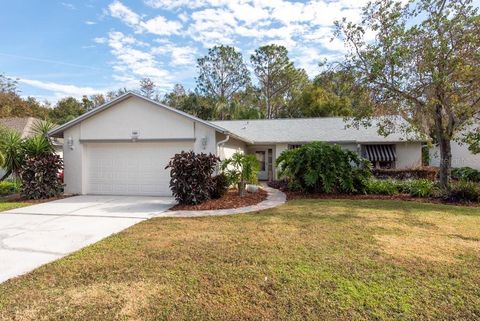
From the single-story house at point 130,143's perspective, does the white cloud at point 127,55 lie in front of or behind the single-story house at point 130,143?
behind

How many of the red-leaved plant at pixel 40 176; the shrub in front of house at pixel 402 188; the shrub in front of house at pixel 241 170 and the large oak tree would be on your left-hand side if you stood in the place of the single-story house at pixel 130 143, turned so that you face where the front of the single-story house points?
3

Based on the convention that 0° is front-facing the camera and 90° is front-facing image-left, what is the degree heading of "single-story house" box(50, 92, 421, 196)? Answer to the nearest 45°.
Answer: approximately 0°

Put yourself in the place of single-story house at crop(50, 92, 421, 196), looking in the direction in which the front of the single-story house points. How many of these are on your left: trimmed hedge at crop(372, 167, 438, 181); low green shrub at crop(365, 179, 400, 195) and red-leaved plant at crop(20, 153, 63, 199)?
2

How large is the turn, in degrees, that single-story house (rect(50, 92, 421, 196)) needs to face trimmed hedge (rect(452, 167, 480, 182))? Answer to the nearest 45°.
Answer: approximately 90° to its left

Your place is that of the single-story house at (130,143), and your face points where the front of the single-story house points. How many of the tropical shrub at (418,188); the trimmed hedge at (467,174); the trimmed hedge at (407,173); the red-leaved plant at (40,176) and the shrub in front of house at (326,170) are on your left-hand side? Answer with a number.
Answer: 4

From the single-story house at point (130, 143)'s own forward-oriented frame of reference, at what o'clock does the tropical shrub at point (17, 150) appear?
The tropical shrub is roughly at 3 o'clock from the single-story house.

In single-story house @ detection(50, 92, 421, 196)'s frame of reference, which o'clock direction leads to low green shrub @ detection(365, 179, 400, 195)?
The low green shrub is roughly at 9 o'clock from the single-story house.

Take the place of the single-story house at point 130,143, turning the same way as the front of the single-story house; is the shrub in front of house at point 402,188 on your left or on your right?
on your left

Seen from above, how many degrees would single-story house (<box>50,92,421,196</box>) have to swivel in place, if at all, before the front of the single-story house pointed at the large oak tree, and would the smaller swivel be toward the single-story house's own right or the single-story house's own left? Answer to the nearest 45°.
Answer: approximately 90° to the single-story house's own left

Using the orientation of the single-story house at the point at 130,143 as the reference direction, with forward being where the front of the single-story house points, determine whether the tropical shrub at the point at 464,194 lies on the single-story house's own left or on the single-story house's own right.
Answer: on the single-story house's own left

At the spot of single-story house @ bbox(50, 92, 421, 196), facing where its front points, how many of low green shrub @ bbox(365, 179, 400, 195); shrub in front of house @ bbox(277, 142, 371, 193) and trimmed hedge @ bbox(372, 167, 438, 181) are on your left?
3
